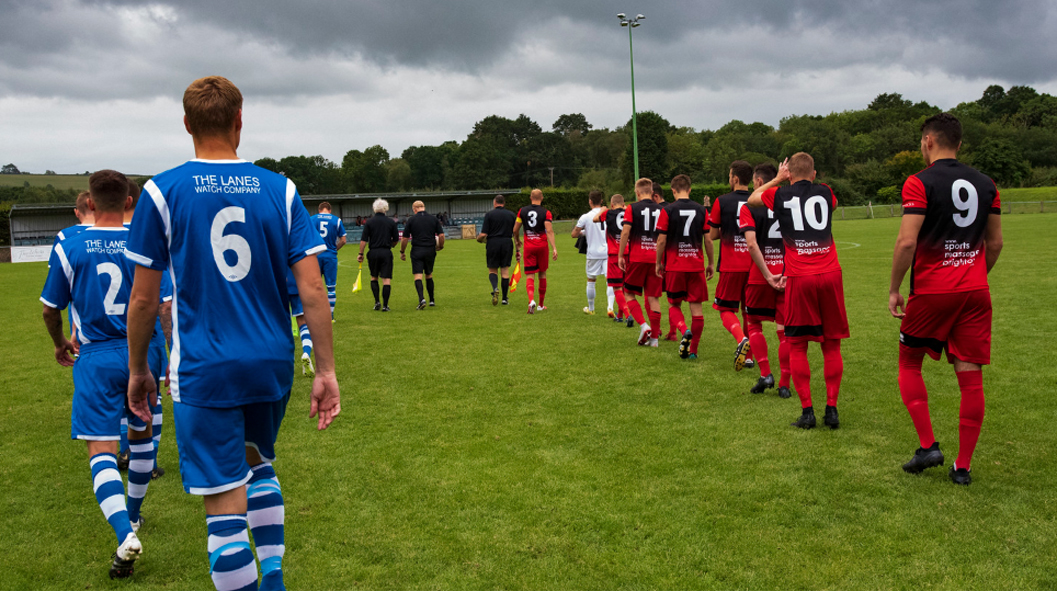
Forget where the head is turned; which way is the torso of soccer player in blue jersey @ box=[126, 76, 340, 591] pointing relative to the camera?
away from the camera

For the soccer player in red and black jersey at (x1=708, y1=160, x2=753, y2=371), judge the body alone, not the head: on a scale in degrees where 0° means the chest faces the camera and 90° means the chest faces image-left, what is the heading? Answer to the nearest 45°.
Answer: approximately 135°

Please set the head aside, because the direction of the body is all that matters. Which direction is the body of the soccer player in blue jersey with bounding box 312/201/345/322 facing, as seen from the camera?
away from the camera

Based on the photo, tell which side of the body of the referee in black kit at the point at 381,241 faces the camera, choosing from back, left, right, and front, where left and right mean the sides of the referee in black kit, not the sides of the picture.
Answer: back

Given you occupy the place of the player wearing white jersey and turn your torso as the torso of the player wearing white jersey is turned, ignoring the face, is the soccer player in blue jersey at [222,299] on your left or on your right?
on your left

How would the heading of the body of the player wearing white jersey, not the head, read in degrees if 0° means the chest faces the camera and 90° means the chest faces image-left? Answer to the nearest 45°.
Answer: approximately 135°

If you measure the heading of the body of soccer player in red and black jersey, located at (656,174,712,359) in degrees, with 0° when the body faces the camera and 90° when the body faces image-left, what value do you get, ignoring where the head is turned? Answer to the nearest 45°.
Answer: approximately 180°

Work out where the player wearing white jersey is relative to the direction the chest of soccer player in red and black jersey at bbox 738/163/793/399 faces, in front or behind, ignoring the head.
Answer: in front

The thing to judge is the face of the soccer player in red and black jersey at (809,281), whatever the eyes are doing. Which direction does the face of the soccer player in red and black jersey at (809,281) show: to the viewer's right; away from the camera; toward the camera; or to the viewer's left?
away from the camera

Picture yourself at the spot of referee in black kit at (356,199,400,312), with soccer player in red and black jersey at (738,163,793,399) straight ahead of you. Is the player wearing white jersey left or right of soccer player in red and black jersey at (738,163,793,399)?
left

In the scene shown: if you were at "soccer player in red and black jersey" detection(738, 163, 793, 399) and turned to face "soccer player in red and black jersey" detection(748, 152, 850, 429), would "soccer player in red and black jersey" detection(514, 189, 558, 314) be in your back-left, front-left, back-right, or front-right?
back-right

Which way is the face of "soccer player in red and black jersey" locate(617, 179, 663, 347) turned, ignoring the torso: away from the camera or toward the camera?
away from the camera
